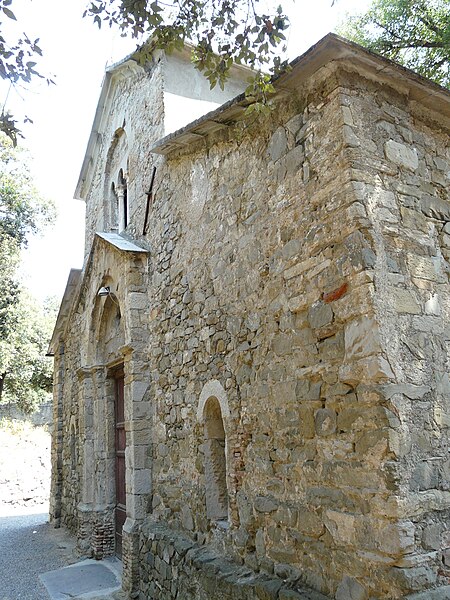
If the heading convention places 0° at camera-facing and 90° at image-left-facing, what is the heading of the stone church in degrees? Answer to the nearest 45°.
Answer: approximately 45°
